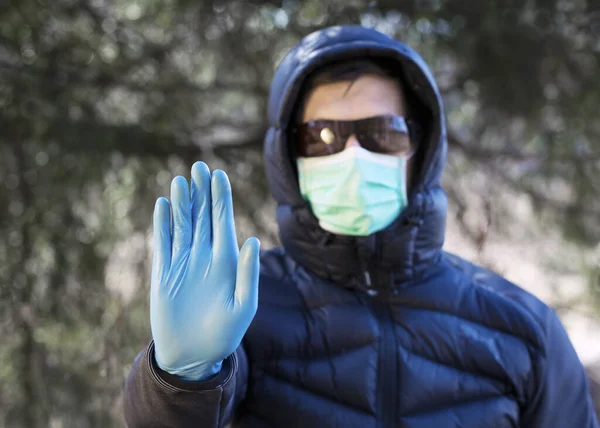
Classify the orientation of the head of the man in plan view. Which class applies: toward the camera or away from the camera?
toward the camera

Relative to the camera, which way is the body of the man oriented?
toward the camera
